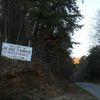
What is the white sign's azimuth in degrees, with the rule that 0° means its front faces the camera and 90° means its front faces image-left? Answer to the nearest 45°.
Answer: approximately 0°

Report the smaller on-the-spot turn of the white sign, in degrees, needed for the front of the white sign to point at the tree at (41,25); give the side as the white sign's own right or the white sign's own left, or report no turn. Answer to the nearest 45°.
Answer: approximately 180°
